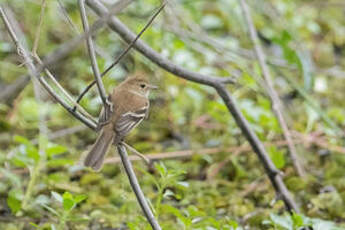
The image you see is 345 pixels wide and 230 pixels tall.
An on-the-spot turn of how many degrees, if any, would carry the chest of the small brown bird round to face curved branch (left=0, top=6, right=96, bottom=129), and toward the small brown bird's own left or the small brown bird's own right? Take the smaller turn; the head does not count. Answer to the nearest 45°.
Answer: approximately 180°

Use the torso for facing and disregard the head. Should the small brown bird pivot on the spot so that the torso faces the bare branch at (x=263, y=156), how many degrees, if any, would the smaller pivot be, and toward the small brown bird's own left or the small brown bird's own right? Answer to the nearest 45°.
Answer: approximately 45° to the small brown bird's own right

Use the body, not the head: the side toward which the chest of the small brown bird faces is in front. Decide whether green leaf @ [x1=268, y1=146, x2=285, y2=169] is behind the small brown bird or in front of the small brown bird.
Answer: in front

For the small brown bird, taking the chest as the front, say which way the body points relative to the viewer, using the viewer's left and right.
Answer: facing away from the viewer and to the right of the viewer
